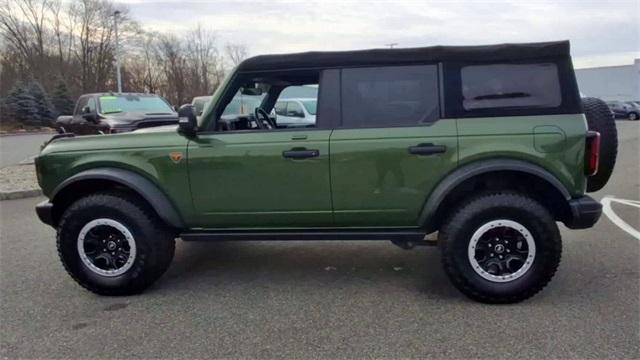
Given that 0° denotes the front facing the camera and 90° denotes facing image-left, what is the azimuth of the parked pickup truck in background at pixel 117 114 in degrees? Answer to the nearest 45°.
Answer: approximately 315°

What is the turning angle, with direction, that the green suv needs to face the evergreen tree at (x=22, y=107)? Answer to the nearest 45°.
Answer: approximately 45° to its right

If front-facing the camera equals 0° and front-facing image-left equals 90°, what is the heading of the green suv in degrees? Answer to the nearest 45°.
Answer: approximately 90°

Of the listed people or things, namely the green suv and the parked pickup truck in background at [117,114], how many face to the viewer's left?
1

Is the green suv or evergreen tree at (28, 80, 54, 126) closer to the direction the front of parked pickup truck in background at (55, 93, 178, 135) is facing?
the green suv

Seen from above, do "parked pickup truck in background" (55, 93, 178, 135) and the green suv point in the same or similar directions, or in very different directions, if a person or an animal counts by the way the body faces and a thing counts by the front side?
very different directions

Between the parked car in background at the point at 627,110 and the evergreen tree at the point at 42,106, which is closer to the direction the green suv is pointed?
the evergreen tree

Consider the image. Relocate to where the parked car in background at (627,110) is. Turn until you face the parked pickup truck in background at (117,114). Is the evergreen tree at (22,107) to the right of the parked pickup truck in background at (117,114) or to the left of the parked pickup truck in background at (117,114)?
right

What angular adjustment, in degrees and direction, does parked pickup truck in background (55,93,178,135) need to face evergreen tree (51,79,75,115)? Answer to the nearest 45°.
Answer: approximately 135° to its left

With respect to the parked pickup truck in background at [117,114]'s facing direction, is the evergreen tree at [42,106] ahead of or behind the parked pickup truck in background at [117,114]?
behind
